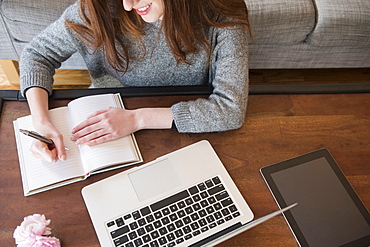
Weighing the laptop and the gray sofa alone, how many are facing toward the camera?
1

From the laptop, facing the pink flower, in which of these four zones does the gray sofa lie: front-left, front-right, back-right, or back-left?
back-right

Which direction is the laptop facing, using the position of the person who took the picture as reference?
facing away from the viewer and to the left of the viewer

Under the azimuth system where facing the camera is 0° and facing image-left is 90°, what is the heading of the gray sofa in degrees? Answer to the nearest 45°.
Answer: approximately 0°
